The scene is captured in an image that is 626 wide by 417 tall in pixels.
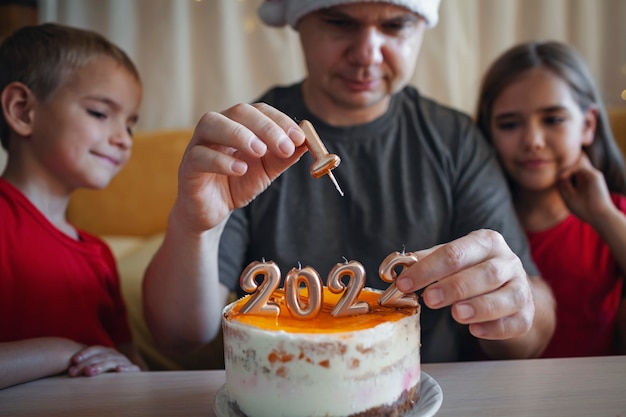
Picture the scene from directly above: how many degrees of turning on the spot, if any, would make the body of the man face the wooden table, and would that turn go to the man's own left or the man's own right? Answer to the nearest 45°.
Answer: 0° — they already face it

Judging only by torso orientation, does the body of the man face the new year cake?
yes

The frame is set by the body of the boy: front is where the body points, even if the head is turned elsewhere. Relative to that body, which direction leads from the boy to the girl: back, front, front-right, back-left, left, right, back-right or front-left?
front-left

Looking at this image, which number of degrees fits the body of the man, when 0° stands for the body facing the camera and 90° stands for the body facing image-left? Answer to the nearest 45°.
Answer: approximately 0°

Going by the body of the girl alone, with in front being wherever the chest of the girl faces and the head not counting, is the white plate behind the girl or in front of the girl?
in front

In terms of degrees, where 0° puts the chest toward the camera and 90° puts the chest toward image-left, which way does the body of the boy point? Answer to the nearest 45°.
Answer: approximately 315°

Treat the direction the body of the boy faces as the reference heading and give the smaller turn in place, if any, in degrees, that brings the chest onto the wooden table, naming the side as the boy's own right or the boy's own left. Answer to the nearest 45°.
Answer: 0° — they already face it

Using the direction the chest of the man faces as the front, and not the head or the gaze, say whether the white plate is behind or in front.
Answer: in front
